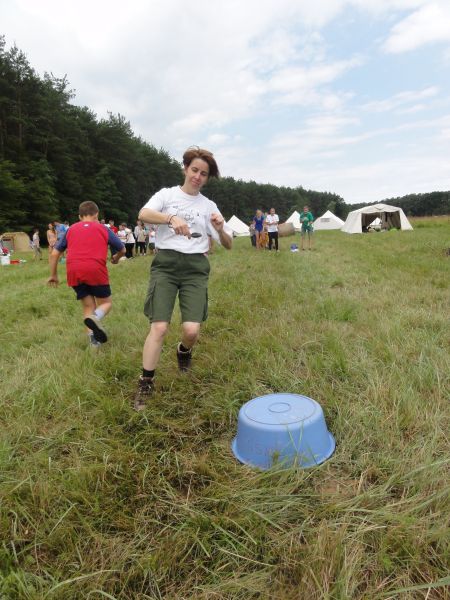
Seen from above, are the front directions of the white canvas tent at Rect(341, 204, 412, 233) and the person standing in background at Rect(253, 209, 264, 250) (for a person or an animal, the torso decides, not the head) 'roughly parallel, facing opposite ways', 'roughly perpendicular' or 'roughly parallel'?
roughly parallel

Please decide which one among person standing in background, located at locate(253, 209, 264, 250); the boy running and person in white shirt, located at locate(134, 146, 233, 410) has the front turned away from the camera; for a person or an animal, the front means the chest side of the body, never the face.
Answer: the boy running

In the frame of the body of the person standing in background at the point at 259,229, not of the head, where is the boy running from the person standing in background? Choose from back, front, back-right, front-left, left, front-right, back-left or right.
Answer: front

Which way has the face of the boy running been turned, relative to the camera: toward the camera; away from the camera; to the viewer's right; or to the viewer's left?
away from the camera

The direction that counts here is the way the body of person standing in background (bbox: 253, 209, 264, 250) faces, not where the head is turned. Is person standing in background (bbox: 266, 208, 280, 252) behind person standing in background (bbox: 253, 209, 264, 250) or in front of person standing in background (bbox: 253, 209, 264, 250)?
in front

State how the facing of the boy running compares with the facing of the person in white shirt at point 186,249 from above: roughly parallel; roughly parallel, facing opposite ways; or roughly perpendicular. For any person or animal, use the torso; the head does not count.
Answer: roughly parallel, facing opposite ways

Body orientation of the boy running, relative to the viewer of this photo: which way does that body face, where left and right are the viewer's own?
facing away from the viewer

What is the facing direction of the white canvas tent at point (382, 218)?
toward the camera

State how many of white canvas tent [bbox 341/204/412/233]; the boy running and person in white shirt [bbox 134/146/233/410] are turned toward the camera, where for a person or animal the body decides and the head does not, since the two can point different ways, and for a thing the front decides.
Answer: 2

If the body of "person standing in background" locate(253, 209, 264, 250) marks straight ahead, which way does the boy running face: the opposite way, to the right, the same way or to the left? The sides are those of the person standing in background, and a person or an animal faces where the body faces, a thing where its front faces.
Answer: the opposite way

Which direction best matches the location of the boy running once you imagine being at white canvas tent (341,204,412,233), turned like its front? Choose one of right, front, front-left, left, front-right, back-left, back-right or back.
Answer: front

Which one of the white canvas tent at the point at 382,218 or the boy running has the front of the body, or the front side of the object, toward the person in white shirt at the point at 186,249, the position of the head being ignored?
the white canvas tent

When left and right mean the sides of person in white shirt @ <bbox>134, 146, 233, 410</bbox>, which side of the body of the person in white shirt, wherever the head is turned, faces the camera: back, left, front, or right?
front

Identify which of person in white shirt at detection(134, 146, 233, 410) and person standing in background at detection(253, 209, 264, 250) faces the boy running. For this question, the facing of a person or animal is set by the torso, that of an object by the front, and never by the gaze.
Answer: the person standing in background

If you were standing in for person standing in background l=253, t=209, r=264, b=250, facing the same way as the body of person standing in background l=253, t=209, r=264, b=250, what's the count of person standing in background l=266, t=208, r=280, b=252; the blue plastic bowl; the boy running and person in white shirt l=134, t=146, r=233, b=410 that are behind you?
0

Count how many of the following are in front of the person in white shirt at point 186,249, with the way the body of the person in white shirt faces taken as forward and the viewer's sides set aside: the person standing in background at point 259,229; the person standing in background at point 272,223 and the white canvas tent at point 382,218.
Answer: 0

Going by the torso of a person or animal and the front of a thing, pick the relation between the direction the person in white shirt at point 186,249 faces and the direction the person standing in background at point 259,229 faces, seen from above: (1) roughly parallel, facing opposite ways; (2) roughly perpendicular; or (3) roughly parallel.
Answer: roughly parallel
